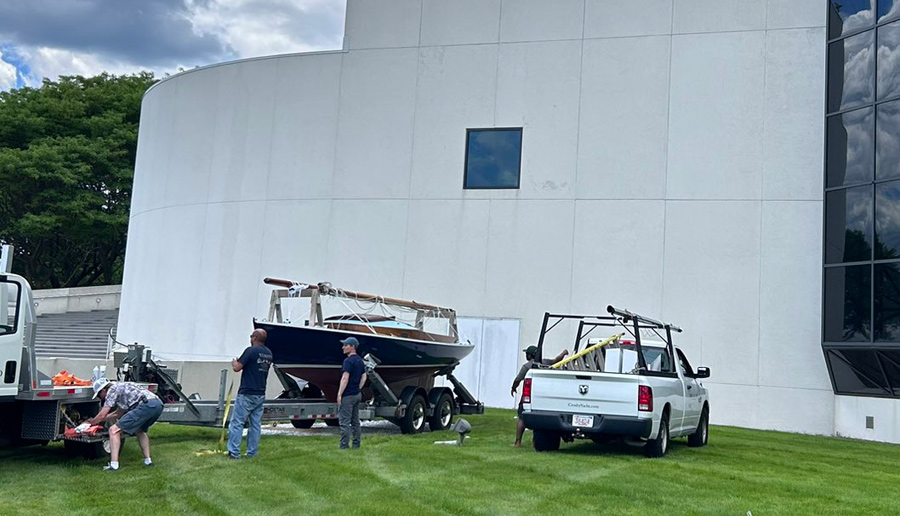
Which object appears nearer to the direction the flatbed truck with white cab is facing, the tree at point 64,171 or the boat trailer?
the tree

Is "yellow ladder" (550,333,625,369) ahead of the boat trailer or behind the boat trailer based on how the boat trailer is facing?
behind

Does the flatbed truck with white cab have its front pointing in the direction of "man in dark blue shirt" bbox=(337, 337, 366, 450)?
no

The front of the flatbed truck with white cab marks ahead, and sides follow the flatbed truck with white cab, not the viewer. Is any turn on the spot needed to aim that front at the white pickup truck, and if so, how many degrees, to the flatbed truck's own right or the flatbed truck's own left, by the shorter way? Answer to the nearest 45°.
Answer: approximately 180°

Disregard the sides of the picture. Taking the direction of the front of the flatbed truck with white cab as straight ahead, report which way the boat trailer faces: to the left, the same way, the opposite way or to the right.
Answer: the same way

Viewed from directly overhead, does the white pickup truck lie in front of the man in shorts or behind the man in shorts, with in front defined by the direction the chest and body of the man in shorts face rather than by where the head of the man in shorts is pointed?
behind

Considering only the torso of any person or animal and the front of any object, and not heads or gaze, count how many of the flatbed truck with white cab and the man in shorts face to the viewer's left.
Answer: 2

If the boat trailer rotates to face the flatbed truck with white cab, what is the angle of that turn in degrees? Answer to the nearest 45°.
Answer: approximately 45° to its left

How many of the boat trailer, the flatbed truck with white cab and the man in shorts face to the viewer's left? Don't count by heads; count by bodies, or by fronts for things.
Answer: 3

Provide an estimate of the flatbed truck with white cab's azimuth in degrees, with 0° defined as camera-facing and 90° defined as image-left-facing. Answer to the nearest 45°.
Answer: approximately 90°

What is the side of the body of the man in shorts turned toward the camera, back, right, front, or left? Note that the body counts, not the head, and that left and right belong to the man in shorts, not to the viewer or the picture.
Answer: left

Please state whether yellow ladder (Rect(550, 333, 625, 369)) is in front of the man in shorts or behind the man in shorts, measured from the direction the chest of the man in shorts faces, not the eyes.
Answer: behind

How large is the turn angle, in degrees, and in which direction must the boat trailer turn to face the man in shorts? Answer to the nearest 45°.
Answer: approximately 45° to its left

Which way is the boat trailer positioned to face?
to the viewer's left

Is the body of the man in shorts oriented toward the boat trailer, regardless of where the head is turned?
no

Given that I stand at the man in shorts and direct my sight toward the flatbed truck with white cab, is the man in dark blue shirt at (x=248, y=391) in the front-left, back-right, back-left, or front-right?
back-right

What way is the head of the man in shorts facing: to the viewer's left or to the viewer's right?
to the viewer's left
